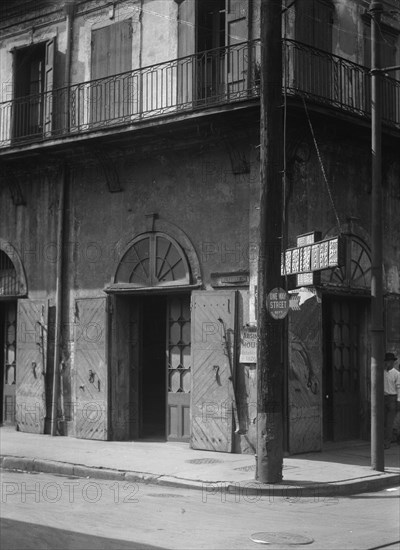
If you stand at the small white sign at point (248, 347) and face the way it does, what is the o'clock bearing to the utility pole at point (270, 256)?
The utility pole is roughly at 12 o'clock from the small white sign.

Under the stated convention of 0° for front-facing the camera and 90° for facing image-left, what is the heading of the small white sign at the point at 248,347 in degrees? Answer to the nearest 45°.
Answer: approximately 0°

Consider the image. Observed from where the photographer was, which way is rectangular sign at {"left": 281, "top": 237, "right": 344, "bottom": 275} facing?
facing the viewer and to the left of the viewer

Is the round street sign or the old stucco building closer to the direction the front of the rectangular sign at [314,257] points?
the round street sign

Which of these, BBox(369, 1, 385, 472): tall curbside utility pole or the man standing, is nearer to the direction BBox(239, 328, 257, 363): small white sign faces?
the tall curbside utility pole

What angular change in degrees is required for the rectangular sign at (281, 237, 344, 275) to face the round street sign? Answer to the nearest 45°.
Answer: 0° — it already faces it

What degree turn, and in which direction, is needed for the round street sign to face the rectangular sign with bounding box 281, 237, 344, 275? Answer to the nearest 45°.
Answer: approximately 135° to its left

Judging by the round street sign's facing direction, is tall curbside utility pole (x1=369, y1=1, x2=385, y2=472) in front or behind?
behind

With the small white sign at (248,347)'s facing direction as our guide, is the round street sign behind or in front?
in front

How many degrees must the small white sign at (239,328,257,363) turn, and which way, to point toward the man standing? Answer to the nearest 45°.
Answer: approximately 135° to its left

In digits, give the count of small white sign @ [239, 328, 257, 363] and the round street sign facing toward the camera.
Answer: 2
